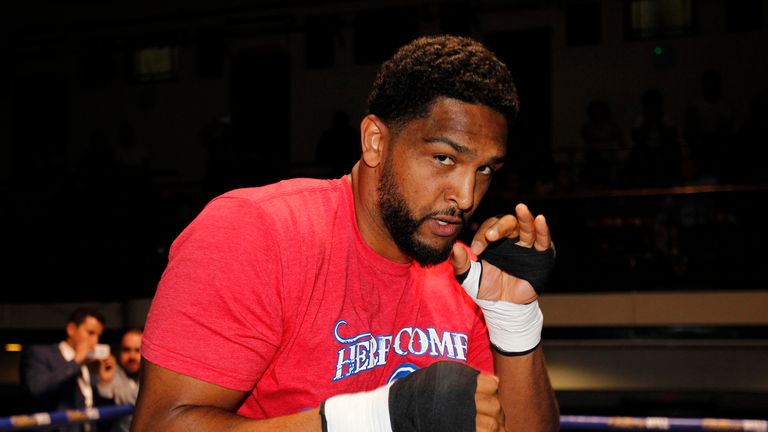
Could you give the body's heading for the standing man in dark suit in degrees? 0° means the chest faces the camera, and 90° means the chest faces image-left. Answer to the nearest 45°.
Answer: approximately 315°

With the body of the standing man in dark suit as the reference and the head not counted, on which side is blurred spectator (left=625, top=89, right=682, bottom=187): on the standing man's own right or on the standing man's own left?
on the standing man's own left
